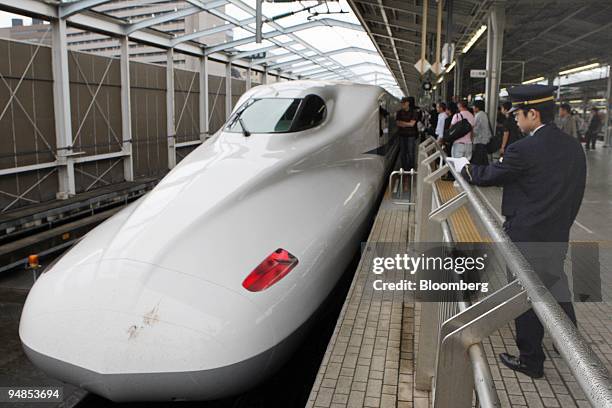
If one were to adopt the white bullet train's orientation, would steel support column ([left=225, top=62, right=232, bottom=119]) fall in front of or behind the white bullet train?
behind

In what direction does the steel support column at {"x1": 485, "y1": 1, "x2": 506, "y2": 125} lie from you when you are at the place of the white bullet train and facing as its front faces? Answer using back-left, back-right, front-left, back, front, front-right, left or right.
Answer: back

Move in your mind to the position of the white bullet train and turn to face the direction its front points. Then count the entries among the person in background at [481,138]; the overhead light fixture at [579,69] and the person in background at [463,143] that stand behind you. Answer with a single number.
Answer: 3

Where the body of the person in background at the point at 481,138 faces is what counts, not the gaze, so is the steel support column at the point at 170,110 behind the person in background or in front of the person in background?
in front

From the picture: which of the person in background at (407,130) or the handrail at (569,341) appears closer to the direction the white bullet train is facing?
the handrail

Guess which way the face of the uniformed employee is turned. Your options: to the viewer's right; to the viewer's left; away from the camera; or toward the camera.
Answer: to the viewer's left

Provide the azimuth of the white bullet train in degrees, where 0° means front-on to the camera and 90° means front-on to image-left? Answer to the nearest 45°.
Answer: approximately 45°

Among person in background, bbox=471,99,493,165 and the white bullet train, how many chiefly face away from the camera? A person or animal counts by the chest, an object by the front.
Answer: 0

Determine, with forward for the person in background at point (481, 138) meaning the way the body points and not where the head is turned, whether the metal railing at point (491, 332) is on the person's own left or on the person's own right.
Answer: on the person's own left
